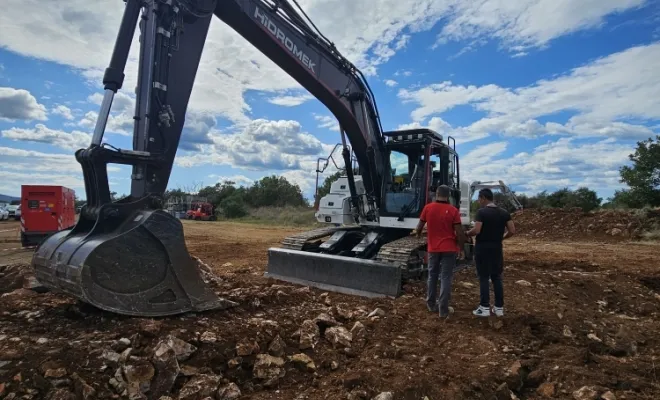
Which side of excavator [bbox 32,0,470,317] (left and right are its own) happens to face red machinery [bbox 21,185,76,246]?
right

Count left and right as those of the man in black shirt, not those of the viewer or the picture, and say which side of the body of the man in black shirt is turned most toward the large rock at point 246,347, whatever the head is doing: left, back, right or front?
left

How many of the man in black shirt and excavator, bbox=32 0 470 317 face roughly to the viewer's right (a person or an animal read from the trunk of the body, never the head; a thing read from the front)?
0

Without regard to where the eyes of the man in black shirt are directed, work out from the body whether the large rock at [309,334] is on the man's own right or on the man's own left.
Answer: on the man's own left

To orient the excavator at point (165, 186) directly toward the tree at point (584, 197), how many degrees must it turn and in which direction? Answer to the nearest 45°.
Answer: approximately 180°

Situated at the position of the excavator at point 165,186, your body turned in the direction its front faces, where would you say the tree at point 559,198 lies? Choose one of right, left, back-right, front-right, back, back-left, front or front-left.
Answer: back

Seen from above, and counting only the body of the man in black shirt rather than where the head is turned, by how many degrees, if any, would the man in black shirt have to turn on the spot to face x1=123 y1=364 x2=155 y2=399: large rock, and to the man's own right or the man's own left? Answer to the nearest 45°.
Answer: approximately 90° to the man's own left

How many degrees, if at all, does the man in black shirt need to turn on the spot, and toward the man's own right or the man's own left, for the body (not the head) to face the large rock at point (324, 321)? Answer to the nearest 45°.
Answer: approximately 90° to the man's own left

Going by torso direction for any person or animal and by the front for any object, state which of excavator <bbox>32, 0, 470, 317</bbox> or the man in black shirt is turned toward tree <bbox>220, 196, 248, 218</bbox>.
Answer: the man in black shirt

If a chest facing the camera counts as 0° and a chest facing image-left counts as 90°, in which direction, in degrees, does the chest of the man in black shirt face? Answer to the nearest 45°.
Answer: approximately 135°

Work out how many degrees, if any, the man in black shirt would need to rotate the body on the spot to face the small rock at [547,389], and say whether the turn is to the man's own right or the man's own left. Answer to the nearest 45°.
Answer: approximately 135° to the man's own left

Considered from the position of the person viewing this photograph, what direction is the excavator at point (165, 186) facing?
facing the viewer and to the left of the viewer

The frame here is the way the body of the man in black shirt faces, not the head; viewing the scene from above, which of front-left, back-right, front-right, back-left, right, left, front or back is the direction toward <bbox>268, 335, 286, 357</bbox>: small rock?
left

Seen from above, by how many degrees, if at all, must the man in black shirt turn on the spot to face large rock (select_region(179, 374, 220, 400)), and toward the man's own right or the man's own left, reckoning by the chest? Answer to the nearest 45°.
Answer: approximately 90° to the man's own left

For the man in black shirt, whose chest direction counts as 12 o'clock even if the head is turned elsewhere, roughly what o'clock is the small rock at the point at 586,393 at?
The small rock is roughly at 7 o'clock from the man in black shirt.
